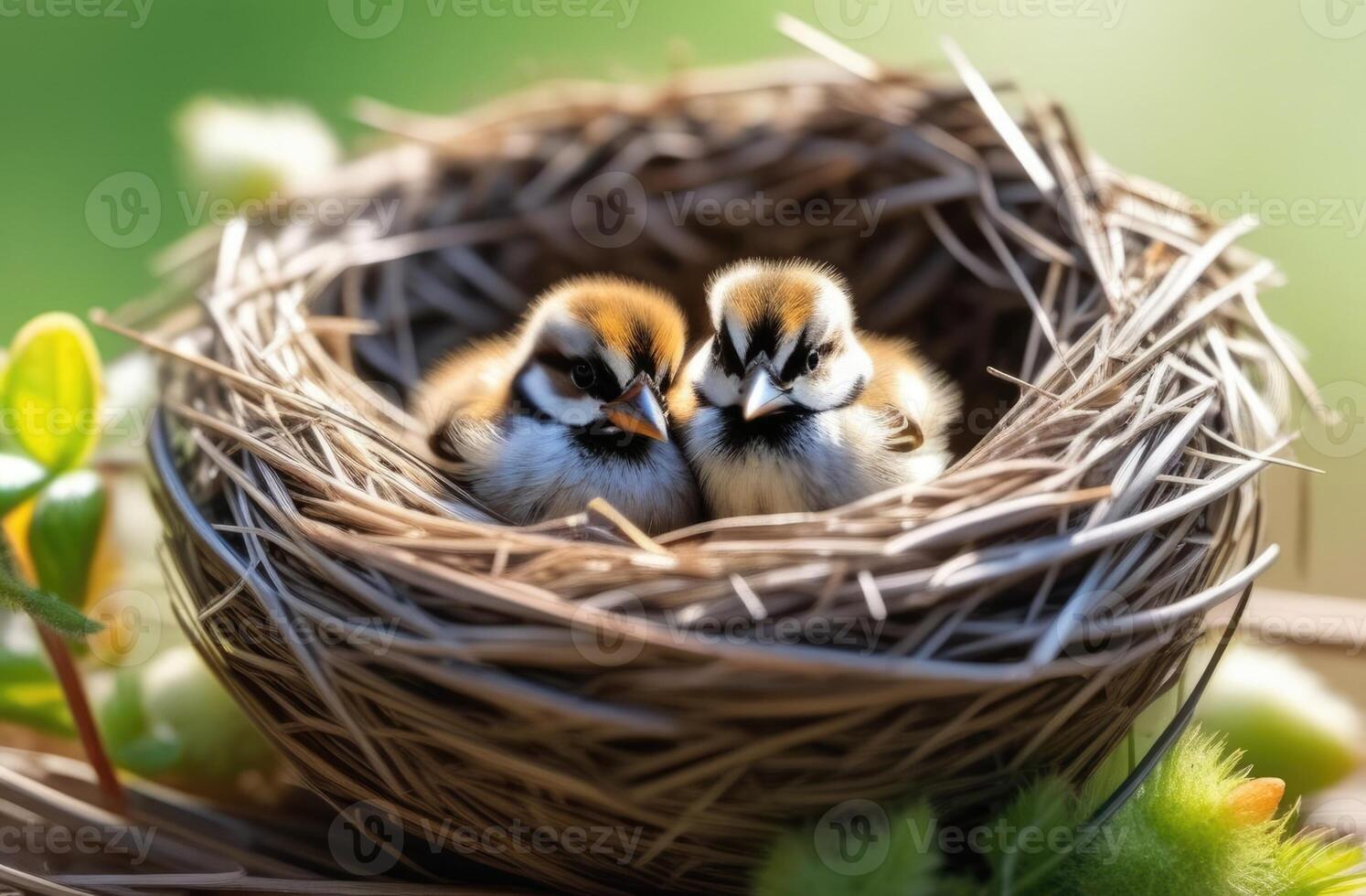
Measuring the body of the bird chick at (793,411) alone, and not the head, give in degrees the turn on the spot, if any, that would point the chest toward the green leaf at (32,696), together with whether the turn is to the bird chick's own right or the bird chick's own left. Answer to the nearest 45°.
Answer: approximately 45° to the bird chick's own right

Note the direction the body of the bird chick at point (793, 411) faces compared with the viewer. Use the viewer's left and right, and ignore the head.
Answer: facing the viewer and to the left of the viewer

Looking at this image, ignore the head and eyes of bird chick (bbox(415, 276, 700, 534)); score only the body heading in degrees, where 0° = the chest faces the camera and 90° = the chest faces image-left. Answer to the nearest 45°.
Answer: approximately 315°

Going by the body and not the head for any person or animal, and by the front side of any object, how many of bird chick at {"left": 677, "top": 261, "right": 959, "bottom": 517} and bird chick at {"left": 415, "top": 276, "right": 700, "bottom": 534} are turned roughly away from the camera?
0

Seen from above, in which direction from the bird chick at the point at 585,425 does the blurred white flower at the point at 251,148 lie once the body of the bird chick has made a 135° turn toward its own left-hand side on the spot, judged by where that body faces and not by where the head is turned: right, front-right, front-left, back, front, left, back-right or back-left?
front-left

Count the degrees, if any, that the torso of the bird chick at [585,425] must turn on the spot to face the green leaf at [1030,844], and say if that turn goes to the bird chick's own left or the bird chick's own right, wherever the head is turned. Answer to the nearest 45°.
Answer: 0° — it already faces it

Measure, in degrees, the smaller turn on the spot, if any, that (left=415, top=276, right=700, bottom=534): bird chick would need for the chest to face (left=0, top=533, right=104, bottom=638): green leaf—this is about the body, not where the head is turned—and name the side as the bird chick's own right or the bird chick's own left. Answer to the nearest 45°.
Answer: approximately 90° to the bird chick's own right

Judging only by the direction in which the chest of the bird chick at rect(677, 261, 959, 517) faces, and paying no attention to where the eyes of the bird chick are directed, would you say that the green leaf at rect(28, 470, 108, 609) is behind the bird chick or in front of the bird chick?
in front

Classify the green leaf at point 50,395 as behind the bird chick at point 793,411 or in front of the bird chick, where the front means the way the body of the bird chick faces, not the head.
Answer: in front
